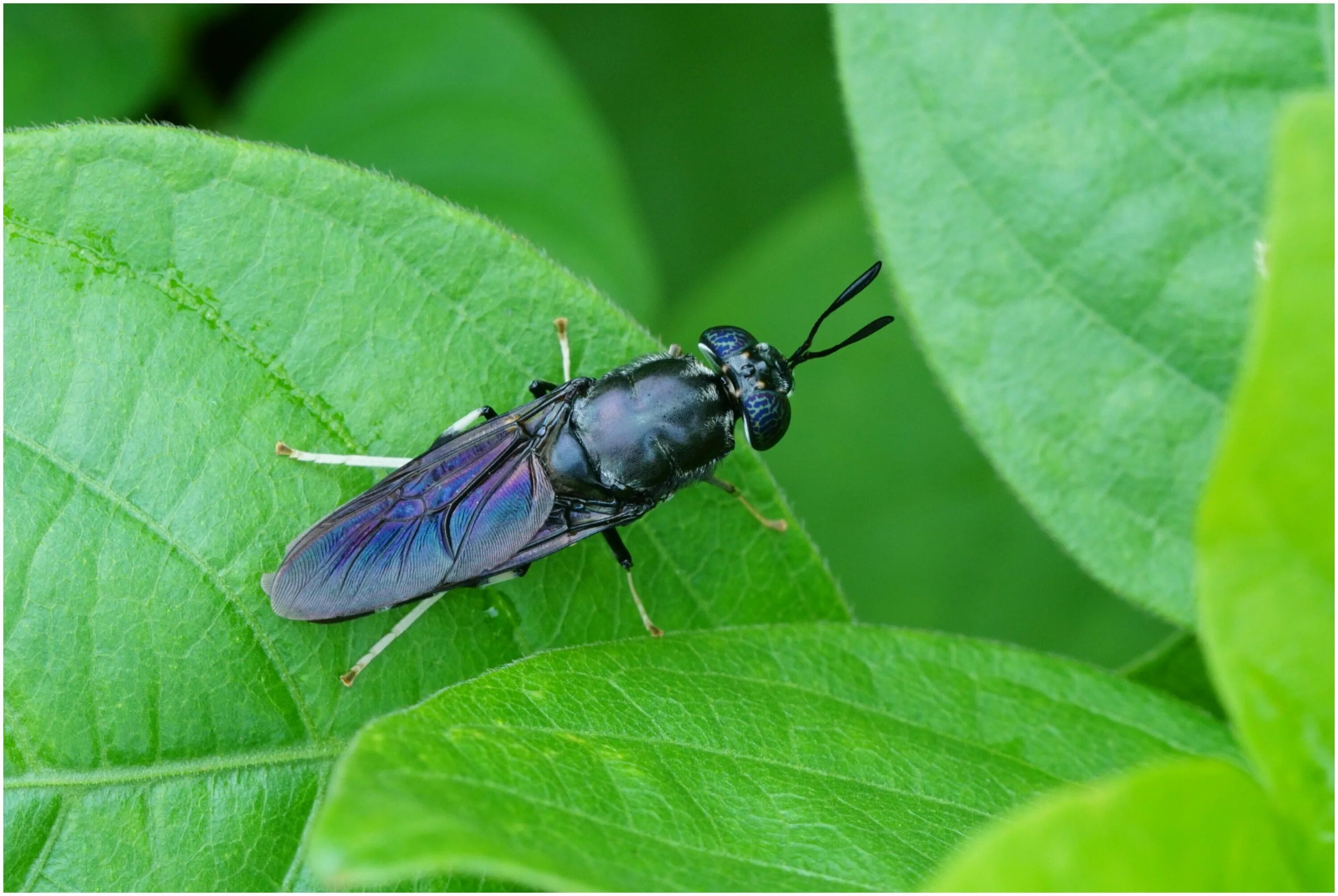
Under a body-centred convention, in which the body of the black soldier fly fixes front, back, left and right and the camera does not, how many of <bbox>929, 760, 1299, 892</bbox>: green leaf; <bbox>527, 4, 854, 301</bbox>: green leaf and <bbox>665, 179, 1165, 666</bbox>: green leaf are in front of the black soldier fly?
2

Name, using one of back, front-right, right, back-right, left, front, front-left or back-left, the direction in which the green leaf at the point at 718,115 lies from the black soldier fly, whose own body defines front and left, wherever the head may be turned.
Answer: front

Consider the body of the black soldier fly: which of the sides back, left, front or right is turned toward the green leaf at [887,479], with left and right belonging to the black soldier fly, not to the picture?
front

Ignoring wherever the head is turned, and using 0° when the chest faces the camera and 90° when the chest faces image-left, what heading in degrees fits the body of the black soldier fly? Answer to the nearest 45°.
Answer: approximately 225°

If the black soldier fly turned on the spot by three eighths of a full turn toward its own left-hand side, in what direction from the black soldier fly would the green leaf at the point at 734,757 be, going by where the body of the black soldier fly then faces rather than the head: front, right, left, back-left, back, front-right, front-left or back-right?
left

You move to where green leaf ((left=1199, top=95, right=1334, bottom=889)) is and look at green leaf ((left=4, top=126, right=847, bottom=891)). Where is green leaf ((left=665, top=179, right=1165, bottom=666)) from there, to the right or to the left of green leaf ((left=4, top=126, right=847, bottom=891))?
right

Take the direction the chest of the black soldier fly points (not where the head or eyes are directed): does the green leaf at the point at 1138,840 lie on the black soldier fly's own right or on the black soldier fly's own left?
on the black soldier fly's own right
